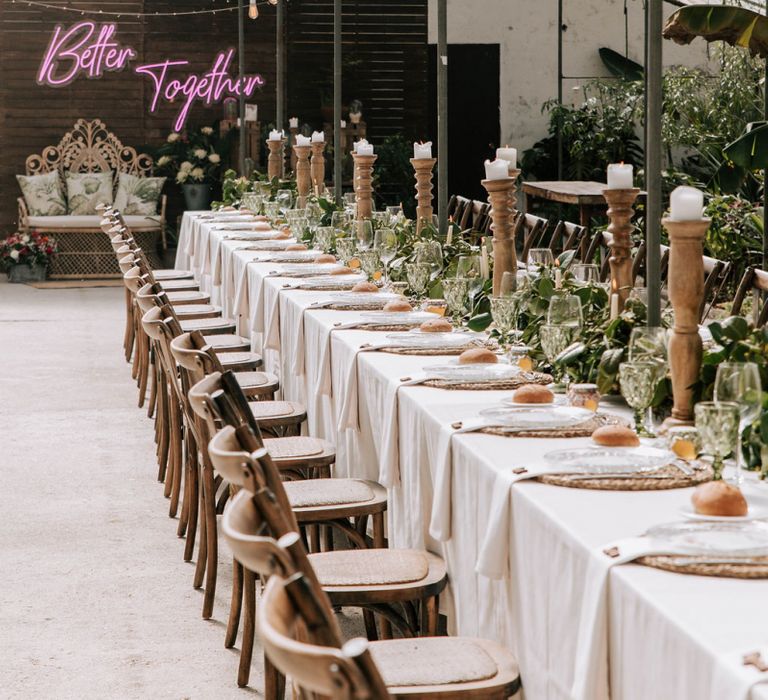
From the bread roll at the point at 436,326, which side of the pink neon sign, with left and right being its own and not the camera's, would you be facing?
front

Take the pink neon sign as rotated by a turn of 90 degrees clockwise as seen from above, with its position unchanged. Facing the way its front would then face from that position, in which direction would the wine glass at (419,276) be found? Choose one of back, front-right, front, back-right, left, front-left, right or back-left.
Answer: left

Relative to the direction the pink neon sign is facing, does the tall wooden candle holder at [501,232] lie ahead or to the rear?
ahead

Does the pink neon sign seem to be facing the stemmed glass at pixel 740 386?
yes

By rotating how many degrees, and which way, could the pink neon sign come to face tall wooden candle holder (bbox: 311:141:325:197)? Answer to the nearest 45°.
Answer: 0° — it already faces it

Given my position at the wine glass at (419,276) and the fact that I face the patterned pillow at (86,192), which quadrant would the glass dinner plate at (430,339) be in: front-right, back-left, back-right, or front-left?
back-left

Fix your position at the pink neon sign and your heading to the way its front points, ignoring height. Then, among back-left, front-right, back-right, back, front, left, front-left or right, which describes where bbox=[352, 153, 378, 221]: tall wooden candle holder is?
front

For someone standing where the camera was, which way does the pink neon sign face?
facing the viewer

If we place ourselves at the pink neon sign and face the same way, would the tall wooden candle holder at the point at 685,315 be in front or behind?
in front

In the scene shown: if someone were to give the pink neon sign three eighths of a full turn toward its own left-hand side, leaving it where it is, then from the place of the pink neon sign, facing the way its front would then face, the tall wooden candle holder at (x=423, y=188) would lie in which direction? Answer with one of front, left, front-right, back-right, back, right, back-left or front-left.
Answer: back-right

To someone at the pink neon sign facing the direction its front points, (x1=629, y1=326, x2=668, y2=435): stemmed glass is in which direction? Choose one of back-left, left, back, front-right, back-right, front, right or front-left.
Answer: front

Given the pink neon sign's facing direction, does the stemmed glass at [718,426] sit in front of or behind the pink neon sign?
in front

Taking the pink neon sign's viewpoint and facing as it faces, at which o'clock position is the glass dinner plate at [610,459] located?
The glass dinner plate is roughly at 12 o'clock from the pink neon sign.

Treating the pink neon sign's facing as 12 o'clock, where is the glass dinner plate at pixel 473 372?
The glass dinner plate is roughly at 12 o'clock from the pink neon sign.

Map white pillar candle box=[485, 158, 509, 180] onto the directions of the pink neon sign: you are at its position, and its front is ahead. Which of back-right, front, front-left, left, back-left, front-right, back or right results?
front

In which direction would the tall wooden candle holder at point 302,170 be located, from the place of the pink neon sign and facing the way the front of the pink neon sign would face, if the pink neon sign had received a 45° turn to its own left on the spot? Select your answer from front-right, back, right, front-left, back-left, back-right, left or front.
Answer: front-right
